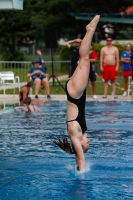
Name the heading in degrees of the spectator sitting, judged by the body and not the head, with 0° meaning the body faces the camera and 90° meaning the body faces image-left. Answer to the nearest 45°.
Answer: approximately 0°

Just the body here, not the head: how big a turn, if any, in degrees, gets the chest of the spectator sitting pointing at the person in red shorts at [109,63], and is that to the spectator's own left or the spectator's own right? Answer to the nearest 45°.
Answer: approximately 90° to the spectator's own left

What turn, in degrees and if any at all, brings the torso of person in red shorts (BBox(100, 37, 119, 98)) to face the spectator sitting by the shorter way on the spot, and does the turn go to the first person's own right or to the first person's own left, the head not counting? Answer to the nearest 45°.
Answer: approximately 90° to the first person's own right

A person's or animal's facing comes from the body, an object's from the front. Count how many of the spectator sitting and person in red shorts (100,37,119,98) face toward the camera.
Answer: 2

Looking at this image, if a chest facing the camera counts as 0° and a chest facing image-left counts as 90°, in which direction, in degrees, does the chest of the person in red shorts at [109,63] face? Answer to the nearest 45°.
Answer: approximately 0°
